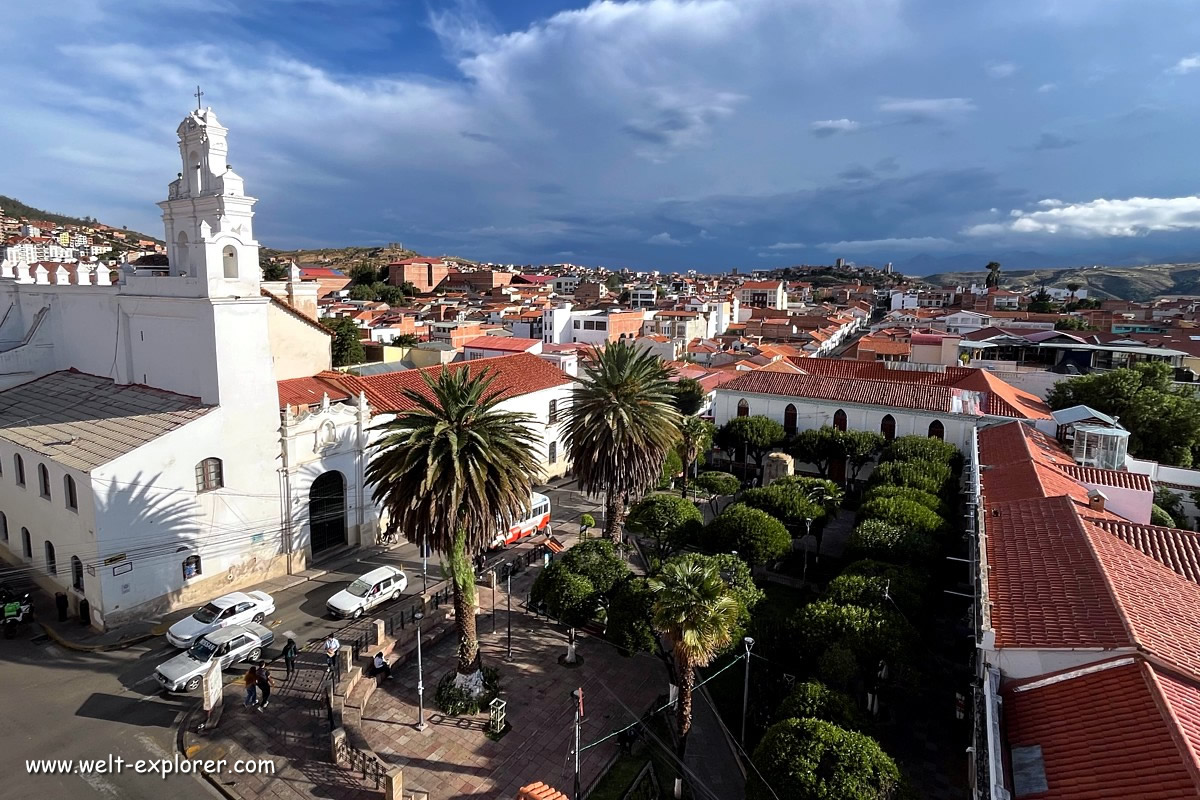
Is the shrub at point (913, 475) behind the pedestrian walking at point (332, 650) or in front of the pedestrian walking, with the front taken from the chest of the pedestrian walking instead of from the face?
behind

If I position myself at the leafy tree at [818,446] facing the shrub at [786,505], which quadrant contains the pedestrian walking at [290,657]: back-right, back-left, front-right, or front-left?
front-right

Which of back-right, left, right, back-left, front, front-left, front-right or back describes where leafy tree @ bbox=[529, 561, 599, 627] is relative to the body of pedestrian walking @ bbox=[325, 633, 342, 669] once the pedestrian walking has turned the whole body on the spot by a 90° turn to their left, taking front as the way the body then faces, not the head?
front-left

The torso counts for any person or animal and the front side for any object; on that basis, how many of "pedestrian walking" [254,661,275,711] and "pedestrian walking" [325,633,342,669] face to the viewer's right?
0

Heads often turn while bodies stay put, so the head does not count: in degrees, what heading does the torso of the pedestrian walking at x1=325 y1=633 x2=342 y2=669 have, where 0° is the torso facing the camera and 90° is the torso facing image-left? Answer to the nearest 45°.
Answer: approximately 45°
